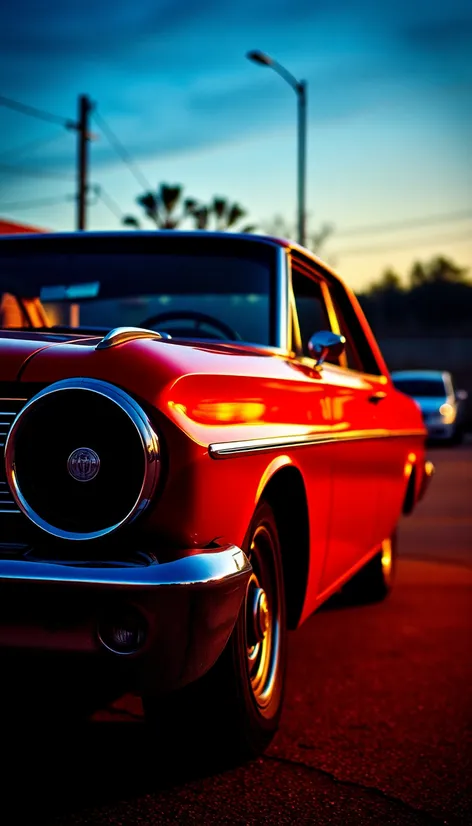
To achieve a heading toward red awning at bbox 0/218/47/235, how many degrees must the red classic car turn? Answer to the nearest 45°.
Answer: approximately 135° to its right

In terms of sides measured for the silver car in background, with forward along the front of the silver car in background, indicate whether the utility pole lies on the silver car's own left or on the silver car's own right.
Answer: on the silver car's own right

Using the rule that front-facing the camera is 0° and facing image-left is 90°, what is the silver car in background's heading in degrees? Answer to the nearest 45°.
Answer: approximately 0°

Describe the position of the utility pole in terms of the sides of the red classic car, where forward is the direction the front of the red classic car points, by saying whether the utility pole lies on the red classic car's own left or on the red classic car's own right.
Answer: on the red classic car's own right

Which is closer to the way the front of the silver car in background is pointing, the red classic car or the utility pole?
the red classic car

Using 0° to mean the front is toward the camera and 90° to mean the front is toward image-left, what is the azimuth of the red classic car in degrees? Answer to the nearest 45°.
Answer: approximately 45°

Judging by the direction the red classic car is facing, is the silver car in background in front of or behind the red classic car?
behind

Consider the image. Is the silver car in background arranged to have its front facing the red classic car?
yes
